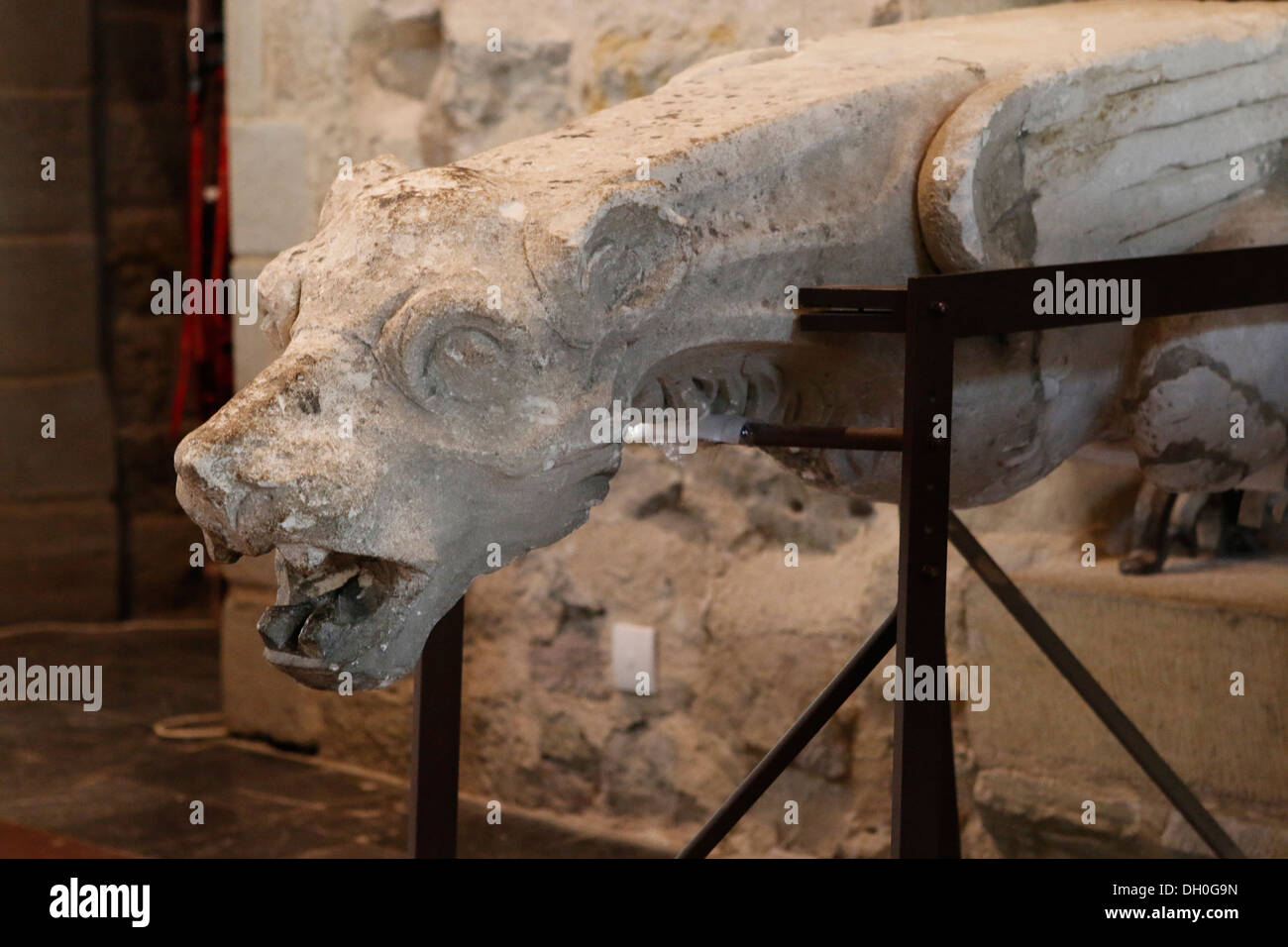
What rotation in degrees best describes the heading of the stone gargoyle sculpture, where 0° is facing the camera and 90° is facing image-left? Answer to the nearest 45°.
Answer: approximately 45°
